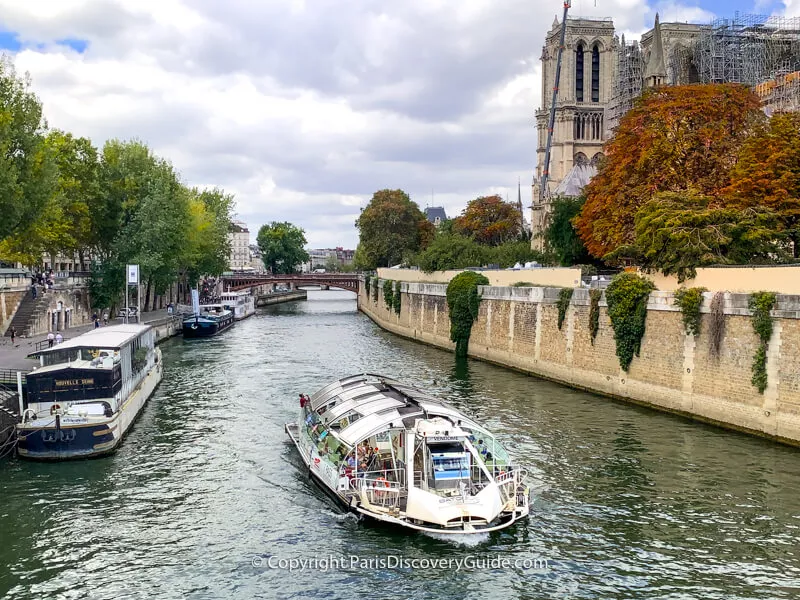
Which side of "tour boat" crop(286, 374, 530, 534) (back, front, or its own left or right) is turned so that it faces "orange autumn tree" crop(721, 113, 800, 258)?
left

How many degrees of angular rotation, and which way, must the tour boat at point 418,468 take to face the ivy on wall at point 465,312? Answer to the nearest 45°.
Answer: approximately 135° to its left

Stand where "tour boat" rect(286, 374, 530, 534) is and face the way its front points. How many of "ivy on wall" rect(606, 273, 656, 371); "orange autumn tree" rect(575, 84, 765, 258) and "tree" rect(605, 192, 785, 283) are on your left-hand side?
3

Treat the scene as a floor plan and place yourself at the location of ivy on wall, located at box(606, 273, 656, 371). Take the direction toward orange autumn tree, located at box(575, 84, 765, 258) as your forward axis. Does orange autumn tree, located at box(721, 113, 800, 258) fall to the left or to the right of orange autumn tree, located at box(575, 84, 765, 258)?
right

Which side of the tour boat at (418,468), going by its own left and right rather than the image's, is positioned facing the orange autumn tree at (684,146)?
left

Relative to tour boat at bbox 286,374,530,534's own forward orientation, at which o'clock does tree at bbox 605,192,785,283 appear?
The tree is roughly at 9 o'clock from the tour boat.

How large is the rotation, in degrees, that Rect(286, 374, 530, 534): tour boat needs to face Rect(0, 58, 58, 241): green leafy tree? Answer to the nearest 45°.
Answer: approximately 180°

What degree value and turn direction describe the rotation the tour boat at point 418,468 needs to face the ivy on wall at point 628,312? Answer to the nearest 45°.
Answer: approximately 90° to its left

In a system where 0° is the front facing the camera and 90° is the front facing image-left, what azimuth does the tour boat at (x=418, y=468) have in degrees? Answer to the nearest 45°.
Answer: approximately 315°
